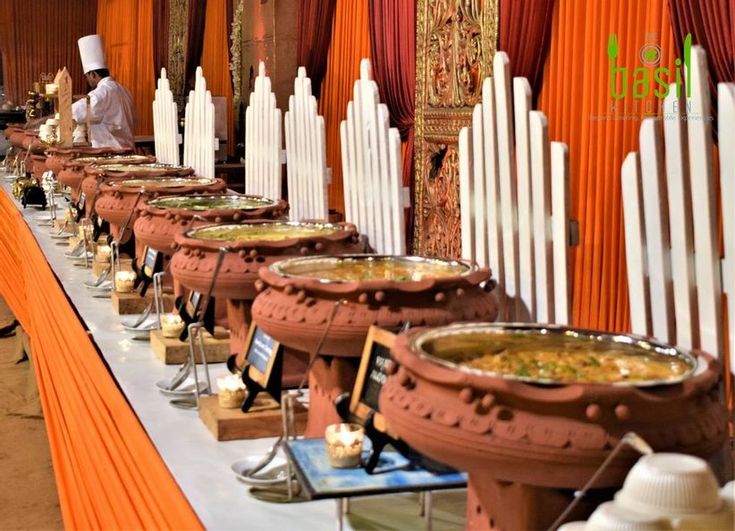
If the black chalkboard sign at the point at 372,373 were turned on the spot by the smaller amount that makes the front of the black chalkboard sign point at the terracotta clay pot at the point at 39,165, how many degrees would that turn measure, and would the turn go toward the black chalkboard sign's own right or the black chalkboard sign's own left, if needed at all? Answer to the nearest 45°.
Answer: approximately 135° to the black chalkboard sign's own right

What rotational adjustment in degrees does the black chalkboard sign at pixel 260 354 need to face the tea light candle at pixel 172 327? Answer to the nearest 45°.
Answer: approximately 135° to its right

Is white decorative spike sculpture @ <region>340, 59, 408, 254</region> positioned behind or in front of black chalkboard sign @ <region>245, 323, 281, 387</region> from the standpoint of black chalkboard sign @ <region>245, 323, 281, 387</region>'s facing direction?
behind

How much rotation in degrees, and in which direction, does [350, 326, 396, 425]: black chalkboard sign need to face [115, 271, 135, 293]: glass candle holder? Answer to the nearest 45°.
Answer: approximately 90° to its right

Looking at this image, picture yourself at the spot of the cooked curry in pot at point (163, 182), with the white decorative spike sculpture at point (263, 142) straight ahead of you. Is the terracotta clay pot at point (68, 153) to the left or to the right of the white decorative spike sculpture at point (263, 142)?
left

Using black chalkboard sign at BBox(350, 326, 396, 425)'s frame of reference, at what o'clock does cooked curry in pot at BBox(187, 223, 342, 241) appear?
The cooked curry in pot is roughly at 4 o'clock from the black chalkboard sign.

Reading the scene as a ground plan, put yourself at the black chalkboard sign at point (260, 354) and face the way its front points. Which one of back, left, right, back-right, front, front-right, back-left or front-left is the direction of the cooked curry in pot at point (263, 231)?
back-right

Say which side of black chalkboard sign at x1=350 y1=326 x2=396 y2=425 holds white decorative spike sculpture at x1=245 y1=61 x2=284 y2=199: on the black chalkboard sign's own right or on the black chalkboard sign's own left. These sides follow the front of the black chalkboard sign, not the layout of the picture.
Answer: on the black chalkboard sign's own right

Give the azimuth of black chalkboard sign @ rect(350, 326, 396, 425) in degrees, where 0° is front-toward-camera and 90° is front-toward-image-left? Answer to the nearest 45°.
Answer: approximately 45°

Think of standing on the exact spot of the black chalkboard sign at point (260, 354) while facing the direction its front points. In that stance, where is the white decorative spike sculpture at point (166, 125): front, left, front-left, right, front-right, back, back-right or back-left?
back-right

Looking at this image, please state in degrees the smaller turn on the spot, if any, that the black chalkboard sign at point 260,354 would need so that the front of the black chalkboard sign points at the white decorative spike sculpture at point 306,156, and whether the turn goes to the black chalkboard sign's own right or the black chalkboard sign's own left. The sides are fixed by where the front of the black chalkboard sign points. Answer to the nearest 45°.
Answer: approximately 135° to the black chalkboard sign's own right
